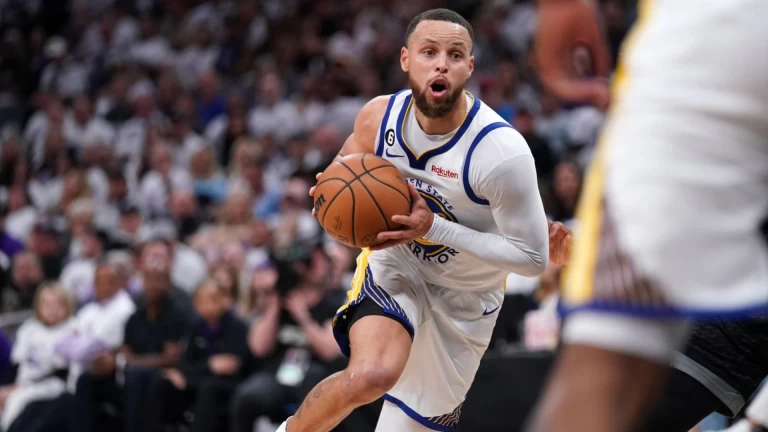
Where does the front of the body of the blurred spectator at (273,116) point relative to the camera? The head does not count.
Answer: toward the camera

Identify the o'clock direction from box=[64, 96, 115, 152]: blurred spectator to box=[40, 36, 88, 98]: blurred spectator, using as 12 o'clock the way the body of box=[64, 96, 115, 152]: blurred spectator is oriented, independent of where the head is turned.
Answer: box=[40, 36, 88, 98]: blurred spectator is roughly at 6 o'clock from box=[64, 96, 115, 152]: blurred spectator.

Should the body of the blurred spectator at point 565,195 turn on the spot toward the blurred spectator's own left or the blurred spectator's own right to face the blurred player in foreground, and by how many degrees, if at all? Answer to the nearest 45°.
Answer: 0° — they already face them

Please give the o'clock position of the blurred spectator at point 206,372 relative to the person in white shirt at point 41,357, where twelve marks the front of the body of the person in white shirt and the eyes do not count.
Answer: The blurred spectator is roughly at 9 o'clock from the person in white shirt.

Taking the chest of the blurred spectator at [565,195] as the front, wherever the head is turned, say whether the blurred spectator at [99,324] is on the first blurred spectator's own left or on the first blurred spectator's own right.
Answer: on the first blurred spectator's own right

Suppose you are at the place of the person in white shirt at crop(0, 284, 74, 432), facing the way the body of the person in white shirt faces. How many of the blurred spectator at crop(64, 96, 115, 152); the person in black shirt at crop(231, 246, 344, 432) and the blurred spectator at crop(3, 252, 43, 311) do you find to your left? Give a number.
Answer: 1

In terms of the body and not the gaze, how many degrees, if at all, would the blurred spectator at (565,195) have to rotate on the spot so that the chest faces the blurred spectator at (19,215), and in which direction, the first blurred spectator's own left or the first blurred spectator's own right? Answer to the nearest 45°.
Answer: approximately 90° to the first blurred spectator's own right

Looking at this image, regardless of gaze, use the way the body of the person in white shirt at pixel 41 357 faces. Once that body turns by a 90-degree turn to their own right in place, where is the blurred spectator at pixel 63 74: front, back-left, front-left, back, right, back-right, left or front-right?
front-right

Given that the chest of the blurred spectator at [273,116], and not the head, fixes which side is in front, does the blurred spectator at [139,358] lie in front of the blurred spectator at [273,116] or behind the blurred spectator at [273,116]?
in front

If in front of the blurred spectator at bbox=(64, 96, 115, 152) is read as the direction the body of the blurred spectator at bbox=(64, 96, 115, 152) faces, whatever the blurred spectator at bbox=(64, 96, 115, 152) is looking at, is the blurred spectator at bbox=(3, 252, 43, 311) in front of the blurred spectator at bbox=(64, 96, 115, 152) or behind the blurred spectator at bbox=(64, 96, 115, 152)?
in front

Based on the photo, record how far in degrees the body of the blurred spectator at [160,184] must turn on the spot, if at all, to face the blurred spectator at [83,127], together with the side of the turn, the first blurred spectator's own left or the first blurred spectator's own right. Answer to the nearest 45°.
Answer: approximately 180°

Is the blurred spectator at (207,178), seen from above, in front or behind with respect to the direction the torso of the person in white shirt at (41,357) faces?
behind

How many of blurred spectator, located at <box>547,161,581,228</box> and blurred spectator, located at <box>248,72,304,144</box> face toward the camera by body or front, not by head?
2

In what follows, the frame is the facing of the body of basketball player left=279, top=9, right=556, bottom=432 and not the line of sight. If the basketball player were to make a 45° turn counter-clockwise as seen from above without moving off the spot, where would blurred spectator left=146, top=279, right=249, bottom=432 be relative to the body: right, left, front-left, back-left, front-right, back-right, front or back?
back-right

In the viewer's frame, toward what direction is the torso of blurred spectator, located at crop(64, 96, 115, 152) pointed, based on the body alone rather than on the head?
toward the camera
